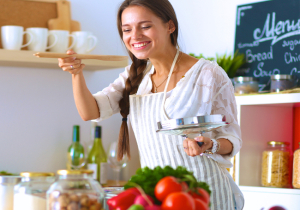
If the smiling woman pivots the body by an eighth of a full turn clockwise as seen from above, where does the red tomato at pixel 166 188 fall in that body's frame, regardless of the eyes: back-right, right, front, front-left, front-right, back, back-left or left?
left

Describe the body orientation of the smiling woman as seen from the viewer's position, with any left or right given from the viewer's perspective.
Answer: facing the viewer and to the left of the viewer

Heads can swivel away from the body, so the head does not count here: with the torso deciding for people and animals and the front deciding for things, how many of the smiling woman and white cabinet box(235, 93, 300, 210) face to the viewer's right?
0

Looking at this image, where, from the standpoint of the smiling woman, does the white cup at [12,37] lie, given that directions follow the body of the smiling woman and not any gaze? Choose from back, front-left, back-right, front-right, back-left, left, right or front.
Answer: right

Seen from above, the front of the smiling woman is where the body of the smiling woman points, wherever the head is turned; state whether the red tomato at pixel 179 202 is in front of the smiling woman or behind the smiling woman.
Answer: in front

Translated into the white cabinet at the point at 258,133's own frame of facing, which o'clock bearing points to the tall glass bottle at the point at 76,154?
The tall glass bottle is roughly at 3 o'clock from the white cabinet.

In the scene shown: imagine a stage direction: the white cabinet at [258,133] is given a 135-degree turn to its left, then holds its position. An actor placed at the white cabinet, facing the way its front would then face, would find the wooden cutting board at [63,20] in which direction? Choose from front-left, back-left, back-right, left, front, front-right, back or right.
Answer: back-left

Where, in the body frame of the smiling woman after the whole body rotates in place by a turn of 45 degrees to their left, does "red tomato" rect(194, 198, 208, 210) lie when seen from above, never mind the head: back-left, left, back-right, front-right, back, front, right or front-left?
front

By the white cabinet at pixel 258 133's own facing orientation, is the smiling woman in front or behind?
in front

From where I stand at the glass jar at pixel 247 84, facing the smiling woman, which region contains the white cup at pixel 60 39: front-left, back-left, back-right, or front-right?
front-right

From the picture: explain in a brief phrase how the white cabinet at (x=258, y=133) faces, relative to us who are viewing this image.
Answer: facing the viewer

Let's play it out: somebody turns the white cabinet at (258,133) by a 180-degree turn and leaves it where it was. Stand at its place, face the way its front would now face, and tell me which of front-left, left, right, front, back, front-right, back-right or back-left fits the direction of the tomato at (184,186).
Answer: back

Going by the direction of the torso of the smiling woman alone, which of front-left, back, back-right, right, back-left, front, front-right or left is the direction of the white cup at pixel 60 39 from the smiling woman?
right

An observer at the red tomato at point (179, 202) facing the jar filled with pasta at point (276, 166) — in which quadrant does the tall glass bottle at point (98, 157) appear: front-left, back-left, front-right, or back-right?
front-left
